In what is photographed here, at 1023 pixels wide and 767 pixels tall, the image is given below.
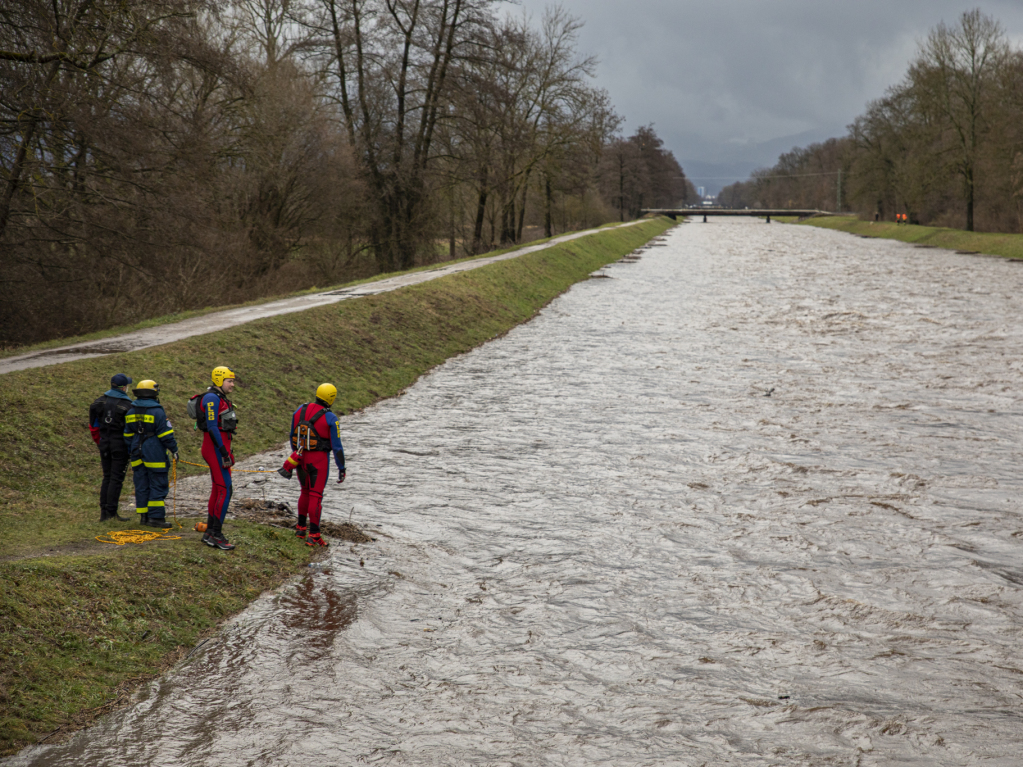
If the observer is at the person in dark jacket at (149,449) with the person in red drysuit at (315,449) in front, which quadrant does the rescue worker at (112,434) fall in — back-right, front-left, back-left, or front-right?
back-left

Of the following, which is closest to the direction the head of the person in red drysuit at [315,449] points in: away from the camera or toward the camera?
away from the camera

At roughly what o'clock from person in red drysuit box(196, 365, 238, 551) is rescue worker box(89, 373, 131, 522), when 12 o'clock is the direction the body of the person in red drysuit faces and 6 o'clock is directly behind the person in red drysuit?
The rescue worker is roughly at 7 o'clock from the person in red drysuit.

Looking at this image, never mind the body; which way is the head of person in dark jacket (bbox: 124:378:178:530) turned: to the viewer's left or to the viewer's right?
to the viewer's right

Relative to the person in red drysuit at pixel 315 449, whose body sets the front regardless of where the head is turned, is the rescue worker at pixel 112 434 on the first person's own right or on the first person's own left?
on the first person's own left

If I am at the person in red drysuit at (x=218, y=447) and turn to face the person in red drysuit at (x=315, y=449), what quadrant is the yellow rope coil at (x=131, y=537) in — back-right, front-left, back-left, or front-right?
back-left

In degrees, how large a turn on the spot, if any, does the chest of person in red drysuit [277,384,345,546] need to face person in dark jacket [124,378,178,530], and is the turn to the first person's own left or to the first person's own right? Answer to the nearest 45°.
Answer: approximately 135° to the first person's own left

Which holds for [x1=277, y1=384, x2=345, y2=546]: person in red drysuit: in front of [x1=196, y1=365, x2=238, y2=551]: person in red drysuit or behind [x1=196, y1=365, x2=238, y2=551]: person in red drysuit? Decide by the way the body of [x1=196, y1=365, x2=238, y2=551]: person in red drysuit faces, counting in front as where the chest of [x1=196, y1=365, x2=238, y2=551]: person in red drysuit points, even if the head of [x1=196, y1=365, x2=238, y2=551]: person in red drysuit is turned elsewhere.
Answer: in front

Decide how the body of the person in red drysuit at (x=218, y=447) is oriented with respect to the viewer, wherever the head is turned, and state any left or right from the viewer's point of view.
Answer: facing to the right of the viewer

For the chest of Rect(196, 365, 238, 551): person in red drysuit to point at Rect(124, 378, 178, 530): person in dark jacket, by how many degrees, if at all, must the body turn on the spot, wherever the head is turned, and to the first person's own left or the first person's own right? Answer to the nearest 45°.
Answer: approximately 135° to the first person's own left

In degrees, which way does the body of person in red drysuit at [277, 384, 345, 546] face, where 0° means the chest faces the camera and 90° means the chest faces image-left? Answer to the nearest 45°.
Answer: approximately 225°

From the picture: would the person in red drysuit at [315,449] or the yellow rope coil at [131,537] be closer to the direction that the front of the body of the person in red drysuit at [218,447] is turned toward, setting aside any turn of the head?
the person in red drysuit

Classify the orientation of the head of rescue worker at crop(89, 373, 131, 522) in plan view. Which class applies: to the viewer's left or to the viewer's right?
to the viewer's right

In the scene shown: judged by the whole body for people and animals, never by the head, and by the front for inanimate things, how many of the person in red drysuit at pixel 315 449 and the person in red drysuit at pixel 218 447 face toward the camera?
0
